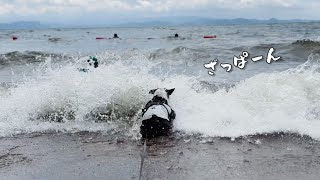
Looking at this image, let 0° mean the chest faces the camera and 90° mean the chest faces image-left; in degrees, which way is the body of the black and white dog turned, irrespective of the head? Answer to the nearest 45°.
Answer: approximately 180°

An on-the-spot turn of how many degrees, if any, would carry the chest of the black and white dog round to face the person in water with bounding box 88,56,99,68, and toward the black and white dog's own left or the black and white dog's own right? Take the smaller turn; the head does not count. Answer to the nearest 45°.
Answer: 0° — it already faces them
